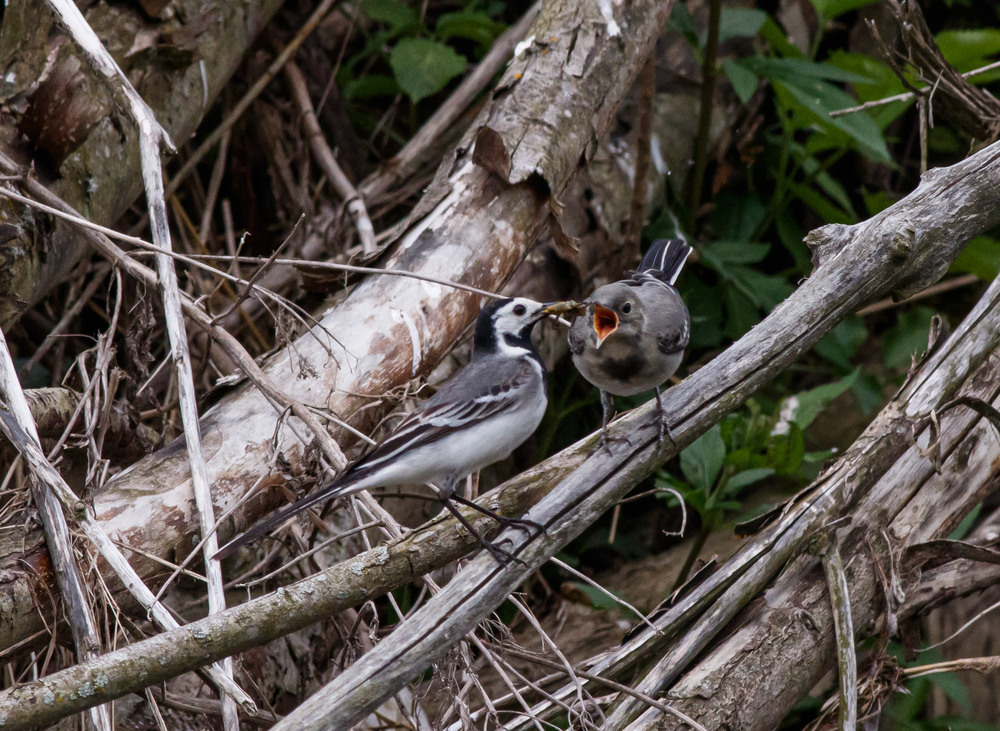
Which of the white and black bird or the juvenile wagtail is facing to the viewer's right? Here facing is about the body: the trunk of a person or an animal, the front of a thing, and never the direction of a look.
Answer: the white and black bird

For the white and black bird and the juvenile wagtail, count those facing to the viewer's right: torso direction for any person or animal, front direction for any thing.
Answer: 1

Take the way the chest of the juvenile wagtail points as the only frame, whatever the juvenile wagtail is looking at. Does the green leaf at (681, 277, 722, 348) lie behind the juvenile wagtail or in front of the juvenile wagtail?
behind

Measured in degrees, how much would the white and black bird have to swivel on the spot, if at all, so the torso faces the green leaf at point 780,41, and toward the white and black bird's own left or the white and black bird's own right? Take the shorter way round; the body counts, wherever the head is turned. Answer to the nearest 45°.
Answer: approximately 45° to the white and black bird's own left

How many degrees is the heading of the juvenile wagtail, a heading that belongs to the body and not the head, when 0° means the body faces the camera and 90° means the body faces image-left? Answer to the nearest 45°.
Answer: approximately 45°

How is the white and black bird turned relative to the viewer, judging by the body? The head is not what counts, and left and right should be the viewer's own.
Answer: facing to the right of the viewer

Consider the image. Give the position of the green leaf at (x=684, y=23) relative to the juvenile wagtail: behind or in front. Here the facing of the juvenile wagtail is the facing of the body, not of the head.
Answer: behind

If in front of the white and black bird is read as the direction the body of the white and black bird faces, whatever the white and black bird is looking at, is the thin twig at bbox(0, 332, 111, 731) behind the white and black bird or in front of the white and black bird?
behind

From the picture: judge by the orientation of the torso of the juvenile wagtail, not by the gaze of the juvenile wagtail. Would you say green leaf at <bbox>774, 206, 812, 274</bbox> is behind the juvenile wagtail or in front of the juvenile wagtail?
behind
